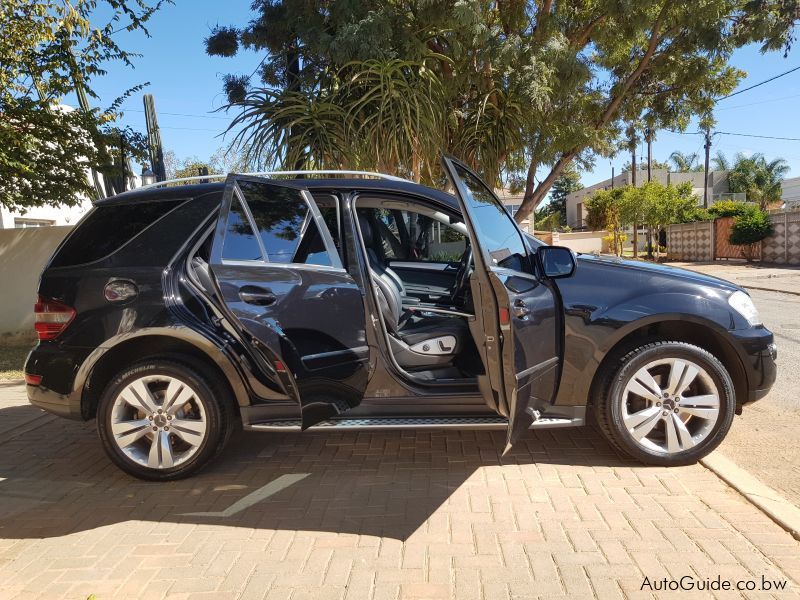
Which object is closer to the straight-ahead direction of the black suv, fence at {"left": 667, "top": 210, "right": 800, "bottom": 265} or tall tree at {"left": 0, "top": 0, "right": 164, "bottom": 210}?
the fence

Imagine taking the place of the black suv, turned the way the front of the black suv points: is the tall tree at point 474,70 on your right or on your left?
on your left

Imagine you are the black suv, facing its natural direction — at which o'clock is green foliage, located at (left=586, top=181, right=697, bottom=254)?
The green foliage is roughly at 10 o'clock from the black suv.

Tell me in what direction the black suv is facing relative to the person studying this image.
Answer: facing to the right of the viewer

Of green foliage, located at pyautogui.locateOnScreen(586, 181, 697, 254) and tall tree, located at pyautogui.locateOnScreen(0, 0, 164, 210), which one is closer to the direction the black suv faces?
the green foliage

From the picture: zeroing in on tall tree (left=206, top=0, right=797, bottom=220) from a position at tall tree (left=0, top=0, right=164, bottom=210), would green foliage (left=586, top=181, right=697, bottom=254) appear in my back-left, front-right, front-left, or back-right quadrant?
front-left

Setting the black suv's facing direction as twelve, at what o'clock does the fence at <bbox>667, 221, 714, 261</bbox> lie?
The fence is roughly at 10 o'clock from the black suv.

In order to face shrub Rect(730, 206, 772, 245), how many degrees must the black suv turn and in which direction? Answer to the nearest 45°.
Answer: approximately 45° to its left

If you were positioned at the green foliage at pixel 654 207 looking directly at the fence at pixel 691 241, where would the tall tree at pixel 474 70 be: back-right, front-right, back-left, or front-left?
front-right

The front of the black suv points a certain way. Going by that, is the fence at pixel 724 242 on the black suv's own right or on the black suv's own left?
on the black suv's own left
